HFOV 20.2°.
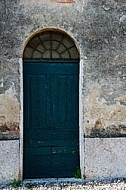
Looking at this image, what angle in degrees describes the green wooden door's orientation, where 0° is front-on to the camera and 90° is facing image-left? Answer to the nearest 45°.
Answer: approximately 0°
